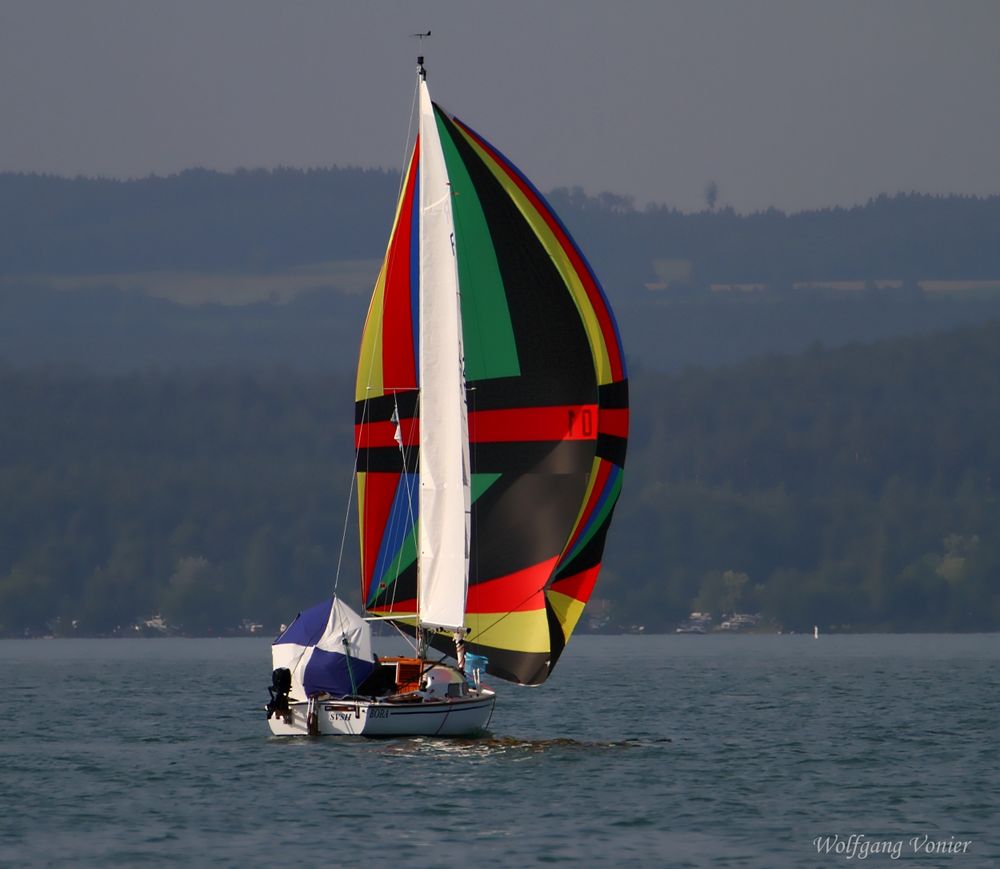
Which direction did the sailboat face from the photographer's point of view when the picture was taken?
facing away from the viewer and to the right of the viewer
